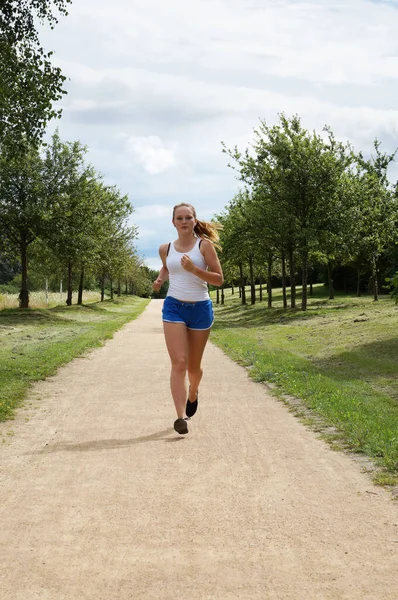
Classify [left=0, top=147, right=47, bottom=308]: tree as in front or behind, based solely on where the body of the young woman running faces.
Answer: behind

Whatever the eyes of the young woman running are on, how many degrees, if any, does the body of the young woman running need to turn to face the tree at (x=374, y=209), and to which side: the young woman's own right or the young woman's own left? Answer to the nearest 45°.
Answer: approximately 180°

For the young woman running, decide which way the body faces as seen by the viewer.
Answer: toward the camera

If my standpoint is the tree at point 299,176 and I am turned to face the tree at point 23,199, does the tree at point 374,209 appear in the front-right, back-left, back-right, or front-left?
back-right

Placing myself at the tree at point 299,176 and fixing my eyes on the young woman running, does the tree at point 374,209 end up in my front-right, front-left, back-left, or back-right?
back-left

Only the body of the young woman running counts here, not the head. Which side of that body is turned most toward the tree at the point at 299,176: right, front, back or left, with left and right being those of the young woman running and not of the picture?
back
